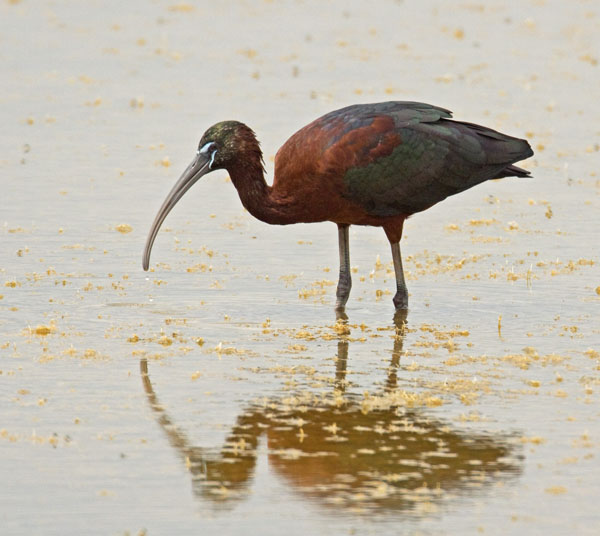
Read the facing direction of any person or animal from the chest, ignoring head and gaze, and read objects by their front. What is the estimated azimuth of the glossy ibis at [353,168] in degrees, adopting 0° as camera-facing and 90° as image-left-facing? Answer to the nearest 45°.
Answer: approximately 90°

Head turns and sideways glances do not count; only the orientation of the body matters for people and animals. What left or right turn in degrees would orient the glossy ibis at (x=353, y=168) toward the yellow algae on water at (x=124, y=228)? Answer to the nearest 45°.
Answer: approximately 45° to its right

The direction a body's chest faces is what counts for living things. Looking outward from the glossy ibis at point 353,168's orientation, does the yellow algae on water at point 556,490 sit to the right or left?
on its left
